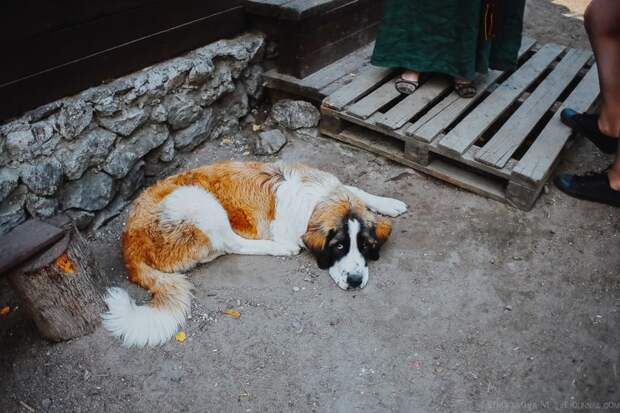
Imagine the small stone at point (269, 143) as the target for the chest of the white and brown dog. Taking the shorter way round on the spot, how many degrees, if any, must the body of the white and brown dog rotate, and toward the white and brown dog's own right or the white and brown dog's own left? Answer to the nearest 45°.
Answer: approximately 90° to the white and brown dog's own left

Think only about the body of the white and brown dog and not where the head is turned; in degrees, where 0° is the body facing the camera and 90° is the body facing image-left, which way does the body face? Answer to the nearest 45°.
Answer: approximately 270°

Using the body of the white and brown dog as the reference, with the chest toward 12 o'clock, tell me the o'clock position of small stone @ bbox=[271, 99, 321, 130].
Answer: The small stone is roughly at 10 o'clock from the white and brown dog.

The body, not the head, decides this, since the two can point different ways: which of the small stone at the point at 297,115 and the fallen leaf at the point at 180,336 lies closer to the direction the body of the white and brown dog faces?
the small stone

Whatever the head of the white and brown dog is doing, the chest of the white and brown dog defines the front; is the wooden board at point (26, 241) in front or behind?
behind

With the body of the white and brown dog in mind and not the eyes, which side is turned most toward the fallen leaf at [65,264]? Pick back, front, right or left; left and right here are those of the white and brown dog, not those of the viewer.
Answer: back

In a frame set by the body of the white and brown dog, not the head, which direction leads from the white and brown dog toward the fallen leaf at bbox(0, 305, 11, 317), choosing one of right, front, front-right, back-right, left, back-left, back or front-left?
back

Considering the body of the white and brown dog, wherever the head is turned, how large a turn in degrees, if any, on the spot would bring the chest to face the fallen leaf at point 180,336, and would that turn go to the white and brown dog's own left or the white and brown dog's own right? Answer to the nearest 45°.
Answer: approximately 135° to the white and brown dog's own right

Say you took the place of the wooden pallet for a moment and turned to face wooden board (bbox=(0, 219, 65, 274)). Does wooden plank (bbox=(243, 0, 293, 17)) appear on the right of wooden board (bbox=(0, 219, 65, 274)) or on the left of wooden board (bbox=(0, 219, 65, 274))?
right

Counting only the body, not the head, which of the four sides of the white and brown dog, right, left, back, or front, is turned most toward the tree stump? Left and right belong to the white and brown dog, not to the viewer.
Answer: back

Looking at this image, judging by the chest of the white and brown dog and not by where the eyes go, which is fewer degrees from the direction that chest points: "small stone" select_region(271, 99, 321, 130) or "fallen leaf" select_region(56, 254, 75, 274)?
the small stone

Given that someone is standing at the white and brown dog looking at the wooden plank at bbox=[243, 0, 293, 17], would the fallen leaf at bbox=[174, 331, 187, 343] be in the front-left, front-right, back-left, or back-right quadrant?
back-left
